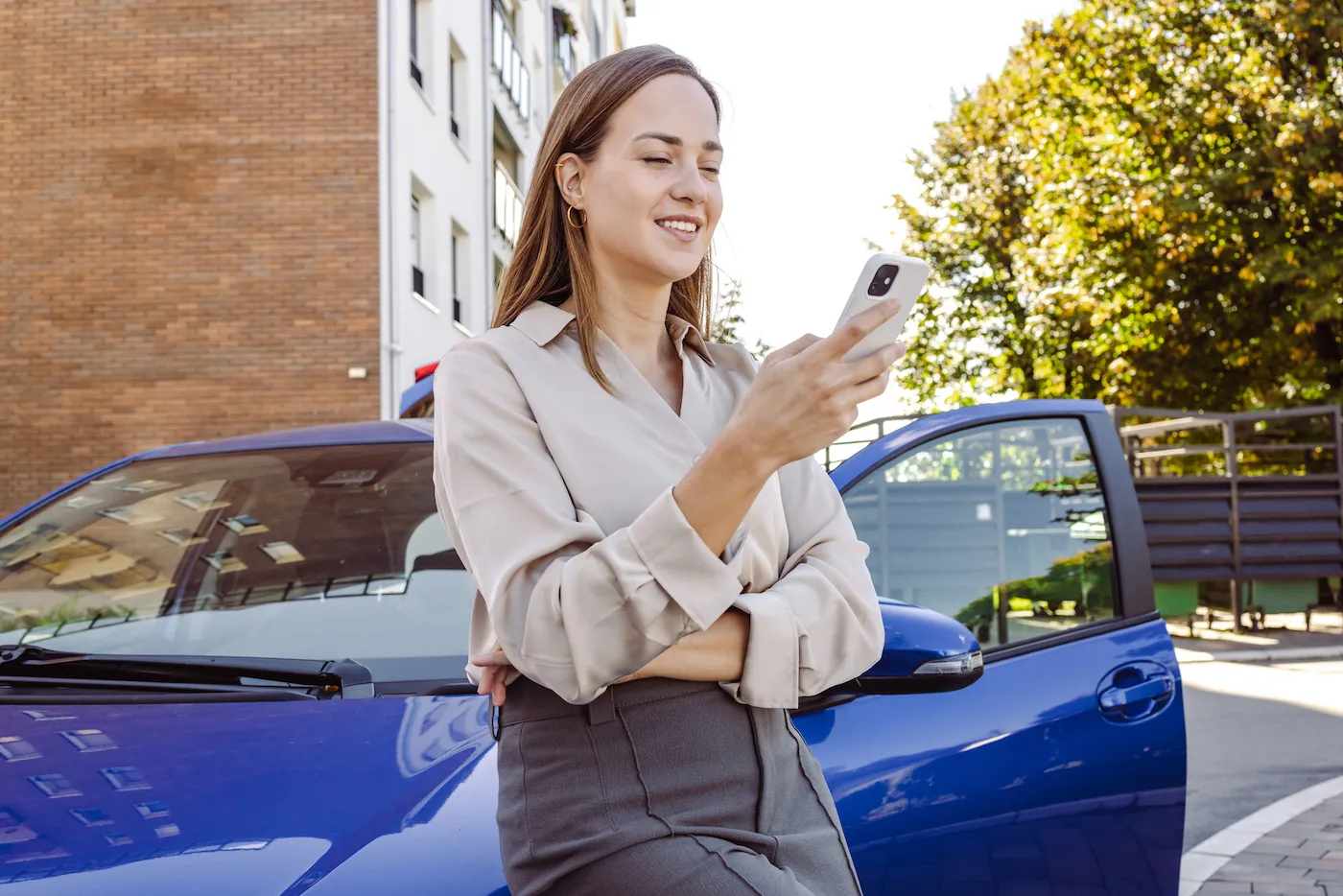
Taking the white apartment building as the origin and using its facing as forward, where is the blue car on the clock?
The blue car is roughly at 3 o'clock from the white apartment building.

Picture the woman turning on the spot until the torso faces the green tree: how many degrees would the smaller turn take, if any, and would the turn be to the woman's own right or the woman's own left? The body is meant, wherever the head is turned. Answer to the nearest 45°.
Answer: approximately 135° to the woman's own left

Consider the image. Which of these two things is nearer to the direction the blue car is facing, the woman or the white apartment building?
the woman

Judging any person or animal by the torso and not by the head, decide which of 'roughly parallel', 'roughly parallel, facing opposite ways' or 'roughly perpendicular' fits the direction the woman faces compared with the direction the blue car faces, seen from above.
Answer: roughly perpendicular

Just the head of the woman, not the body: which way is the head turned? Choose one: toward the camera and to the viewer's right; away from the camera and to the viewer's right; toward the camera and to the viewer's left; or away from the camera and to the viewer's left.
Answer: toward the camera and to the viewer's right

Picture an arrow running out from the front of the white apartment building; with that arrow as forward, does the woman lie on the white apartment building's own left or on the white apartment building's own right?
on the white apartment building's own right

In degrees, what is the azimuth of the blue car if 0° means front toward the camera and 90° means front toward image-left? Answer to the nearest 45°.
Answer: approximately 45°

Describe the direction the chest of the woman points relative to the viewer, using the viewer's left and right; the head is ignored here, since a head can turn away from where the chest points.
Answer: facing the viewer and to the right of the viewer

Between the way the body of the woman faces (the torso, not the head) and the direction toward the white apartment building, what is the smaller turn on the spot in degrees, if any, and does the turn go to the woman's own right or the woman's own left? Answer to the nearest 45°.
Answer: approximately 135° to the woman's own left

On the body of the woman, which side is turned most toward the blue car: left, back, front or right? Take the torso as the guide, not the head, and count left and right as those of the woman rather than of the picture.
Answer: back
